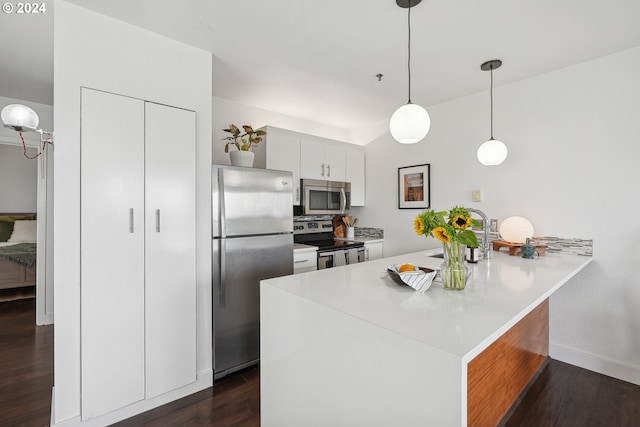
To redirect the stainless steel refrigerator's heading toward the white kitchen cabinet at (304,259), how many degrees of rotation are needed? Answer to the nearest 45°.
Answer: approximately 90° to its left

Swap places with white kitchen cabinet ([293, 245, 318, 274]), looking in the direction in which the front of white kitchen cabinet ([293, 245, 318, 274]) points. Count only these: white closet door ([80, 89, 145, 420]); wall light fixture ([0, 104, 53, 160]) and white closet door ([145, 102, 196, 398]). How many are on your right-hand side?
3

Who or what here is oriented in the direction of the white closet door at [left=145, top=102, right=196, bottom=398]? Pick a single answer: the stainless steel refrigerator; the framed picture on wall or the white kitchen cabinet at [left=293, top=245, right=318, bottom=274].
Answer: the framed picture on wall

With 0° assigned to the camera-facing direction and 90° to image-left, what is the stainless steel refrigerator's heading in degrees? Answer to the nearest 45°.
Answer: approximately 315°

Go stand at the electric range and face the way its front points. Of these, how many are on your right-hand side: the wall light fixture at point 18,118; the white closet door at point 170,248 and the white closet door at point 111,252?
3

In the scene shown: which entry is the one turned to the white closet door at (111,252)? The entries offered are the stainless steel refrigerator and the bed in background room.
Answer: the bed in background room

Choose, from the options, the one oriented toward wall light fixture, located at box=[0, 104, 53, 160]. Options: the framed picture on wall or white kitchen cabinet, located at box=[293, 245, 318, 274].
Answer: the framed picture on wall

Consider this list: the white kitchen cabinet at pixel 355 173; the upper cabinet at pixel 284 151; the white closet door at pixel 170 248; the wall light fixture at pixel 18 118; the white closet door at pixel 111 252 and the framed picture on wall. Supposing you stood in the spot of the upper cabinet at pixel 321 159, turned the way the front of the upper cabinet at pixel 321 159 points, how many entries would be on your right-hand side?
4

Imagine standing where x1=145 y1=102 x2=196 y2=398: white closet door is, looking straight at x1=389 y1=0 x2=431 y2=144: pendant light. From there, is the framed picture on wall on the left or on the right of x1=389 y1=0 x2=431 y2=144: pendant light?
left

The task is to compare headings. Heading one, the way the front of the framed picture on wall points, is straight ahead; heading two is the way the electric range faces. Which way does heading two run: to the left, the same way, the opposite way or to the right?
to the left

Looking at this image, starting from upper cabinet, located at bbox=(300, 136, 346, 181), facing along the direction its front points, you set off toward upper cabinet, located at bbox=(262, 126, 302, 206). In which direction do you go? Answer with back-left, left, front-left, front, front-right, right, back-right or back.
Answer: right

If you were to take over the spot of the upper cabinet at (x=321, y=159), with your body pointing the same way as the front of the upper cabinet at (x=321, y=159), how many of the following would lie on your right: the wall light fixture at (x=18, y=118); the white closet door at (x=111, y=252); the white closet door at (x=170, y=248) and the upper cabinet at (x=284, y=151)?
4

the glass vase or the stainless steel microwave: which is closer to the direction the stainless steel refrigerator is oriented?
the glass vase
